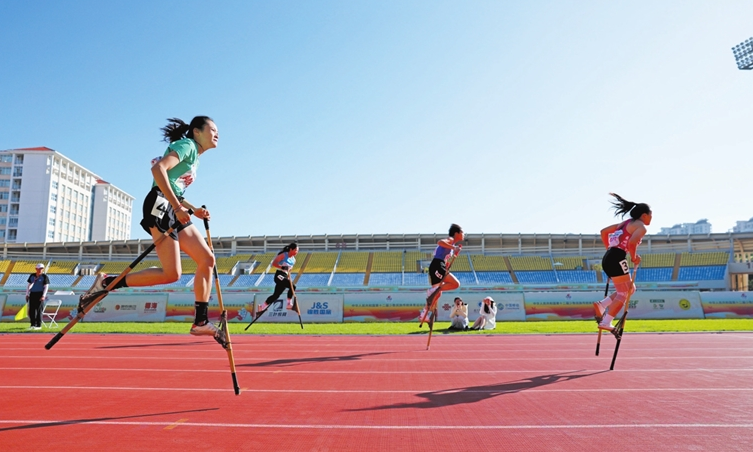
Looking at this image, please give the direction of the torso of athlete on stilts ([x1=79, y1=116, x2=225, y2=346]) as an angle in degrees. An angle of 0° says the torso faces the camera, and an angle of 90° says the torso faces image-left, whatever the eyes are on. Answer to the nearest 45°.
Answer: approximately 270°

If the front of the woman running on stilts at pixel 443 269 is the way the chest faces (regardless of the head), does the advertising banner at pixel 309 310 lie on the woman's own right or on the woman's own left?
on the woman's own left

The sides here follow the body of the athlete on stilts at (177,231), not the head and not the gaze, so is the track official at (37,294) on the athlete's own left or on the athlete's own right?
on the athlete's own left

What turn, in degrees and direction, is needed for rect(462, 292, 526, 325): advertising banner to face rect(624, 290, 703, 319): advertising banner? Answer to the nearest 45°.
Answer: approximately 90° to its left

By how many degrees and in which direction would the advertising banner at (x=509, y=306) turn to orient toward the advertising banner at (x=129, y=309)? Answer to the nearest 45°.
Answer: approximately 90° to its right

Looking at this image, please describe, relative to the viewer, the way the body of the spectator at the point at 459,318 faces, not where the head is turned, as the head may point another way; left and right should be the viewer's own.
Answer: facing the viewer

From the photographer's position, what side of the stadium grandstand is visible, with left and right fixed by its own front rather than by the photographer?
front

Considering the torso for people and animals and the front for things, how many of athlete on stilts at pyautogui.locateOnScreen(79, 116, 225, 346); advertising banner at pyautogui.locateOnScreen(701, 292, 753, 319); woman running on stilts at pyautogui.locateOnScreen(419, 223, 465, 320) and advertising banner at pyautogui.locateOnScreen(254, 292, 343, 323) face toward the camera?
2

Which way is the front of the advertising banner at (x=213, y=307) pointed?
toward the camera

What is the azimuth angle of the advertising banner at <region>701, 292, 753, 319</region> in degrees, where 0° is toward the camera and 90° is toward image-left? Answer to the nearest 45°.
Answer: approximately 0°

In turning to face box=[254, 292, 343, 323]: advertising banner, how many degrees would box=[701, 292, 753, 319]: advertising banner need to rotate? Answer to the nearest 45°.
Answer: approximately 45° to its right

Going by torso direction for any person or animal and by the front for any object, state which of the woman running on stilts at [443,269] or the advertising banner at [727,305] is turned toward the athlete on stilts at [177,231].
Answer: the advertising banner

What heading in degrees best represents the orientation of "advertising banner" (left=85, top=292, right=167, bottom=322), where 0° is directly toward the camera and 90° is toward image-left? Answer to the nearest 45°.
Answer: approximately 0°

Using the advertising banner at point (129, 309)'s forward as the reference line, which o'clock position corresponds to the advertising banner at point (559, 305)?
the advertising banner at point (559, 305) is roughly at 10 o'clock from the advertising banner at point (129, 309).

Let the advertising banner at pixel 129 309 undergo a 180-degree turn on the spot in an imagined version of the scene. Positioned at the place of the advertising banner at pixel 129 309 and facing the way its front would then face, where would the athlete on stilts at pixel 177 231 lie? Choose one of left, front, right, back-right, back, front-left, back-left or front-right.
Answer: back

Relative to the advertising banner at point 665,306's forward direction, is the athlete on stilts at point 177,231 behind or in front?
in front

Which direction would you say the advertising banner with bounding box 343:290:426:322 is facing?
toward the camera

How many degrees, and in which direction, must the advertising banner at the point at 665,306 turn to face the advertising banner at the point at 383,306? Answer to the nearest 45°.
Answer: approximately 45° to its right

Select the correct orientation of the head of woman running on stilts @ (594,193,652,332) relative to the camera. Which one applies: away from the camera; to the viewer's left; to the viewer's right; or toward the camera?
to the viewer's right
